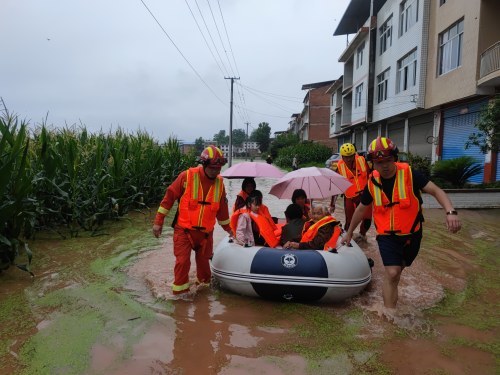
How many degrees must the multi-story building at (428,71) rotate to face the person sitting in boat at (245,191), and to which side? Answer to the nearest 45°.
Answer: approximately 45° to its left

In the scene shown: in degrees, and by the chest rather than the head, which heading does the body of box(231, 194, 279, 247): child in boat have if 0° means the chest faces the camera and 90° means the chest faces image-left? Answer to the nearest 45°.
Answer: approximately 315°

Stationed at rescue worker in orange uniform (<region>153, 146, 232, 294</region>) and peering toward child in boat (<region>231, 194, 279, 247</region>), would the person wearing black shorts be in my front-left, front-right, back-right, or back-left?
front-right

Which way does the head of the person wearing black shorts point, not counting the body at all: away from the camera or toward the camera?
toward the camera

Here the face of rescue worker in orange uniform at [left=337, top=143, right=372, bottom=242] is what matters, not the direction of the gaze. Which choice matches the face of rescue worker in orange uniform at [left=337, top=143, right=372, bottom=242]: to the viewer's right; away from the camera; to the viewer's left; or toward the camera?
toward the camera

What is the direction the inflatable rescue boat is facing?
toward the camera

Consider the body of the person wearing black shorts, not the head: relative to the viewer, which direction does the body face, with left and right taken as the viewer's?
facing the viewer

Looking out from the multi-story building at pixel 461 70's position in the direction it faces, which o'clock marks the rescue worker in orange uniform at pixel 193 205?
The rescue worker in orange uniform is roughly at 11 o'clock from the multi-story building.

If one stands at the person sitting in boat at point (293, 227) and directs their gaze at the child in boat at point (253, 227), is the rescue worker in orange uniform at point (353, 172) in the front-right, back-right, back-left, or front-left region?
back-right

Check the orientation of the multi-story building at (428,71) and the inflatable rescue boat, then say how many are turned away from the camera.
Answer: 0

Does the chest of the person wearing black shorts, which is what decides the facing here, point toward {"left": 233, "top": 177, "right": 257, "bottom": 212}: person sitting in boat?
no

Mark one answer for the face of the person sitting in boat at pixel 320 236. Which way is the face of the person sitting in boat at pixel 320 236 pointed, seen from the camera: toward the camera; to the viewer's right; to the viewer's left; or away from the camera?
toward the camera

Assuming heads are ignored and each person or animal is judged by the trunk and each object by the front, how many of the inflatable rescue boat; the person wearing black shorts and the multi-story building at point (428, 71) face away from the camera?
0

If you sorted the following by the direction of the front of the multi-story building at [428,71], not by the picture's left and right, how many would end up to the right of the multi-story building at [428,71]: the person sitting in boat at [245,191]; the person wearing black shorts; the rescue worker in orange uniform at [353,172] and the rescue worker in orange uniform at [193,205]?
0
